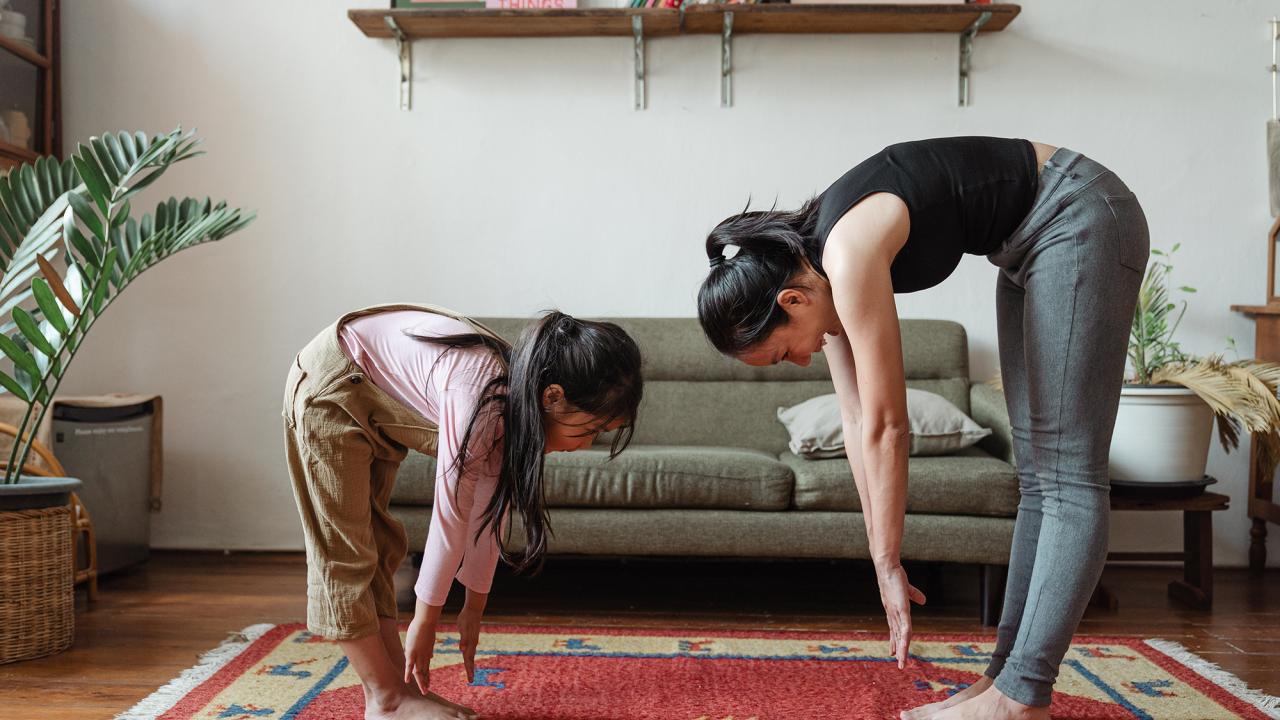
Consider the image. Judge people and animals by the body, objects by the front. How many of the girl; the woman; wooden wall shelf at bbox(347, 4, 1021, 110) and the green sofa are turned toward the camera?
2

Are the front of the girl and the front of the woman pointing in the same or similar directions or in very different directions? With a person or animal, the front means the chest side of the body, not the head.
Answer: very different directions

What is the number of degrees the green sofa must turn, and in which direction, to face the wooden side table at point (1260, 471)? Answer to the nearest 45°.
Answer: approximately 135° to its left

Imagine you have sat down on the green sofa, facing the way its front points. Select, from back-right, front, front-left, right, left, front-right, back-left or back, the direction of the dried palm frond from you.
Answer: left

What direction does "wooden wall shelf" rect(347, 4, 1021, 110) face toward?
toward the camera

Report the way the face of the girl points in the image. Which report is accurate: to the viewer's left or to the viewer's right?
to the viewer's right

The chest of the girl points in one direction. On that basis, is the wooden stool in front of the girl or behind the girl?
in front

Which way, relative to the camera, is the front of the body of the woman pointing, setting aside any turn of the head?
to the viewer's left

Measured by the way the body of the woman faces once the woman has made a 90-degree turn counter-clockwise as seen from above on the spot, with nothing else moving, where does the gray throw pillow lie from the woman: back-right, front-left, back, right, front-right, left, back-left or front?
back

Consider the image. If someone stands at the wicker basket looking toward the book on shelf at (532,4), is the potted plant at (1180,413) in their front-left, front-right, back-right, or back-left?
front-right

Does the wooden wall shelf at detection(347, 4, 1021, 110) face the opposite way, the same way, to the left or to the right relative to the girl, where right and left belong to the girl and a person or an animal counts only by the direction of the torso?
to the right

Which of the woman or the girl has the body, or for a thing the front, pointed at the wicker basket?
the woman

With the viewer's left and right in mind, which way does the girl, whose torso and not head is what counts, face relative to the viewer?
facing to the right of the viewer

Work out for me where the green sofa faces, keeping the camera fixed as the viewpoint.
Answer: facing the viewer

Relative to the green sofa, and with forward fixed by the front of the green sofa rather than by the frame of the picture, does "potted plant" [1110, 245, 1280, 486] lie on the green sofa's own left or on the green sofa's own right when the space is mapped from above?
on the green sofa's own left

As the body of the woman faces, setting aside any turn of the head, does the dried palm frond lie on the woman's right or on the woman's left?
on the woman's right
